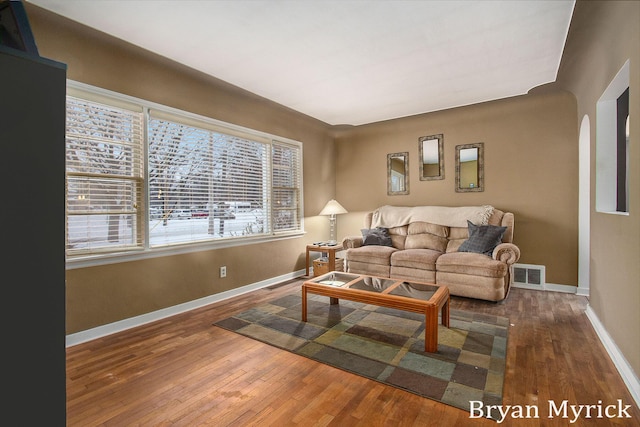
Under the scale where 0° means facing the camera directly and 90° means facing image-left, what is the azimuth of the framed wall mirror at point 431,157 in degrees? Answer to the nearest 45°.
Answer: approximately 0°

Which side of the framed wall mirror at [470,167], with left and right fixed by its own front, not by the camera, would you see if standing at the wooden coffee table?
front

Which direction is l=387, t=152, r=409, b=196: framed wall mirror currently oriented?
toward the camera

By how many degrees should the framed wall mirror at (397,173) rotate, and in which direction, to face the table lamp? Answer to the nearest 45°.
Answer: approximately 90° to its right

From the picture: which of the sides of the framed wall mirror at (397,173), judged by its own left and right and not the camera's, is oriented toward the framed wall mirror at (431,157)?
left

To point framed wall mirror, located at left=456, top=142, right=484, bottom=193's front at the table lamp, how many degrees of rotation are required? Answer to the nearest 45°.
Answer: approximately 90° to its right

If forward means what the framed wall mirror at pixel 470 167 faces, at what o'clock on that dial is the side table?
The side table is roughly at 2 o'clock from the framed wall mirror.

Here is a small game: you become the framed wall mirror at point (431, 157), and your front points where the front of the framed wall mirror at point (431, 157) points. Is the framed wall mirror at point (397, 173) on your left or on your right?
on your right

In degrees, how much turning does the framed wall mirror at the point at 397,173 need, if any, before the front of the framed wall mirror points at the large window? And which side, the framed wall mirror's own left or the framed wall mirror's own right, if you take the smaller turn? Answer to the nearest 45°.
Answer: approximately 45° to the framed wall mirror's own right

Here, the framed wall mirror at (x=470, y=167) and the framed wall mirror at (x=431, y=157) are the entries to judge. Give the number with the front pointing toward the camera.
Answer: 2

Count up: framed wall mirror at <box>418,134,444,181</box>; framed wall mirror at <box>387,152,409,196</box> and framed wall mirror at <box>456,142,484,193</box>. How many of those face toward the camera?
3

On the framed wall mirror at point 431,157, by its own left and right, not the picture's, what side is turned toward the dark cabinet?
front

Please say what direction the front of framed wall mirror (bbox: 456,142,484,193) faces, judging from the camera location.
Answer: facing the viewer

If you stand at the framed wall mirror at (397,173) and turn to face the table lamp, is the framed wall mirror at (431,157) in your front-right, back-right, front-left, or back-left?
back-left
